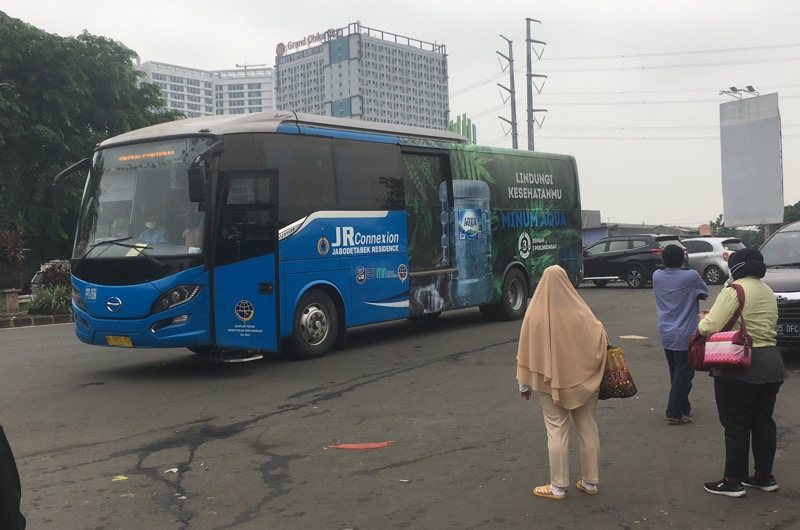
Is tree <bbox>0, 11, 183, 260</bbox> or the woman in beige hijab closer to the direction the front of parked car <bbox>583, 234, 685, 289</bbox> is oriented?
the tree

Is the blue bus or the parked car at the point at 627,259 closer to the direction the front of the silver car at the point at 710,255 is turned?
the parked car

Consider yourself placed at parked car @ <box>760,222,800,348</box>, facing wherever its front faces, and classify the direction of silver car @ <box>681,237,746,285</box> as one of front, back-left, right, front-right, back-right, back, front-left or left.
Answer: back

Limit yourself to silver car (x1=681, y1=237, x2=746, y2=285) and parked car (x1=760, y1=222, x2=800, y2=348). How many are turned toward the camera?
1

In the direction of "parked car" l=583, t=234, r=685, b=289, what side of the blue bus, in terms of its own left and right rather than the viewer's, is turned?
back

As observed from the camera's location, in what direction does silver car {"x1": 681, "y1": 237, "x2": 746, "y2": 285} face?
facing away from the viewer and to the left of the viewer

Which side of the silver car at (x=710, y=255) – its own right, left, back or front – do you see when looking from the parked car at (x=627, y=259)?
left

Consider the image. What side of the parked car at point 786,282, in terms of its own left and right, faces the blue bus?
right

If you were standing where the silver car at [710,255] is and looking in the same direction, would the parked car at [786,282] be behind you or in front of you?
behind

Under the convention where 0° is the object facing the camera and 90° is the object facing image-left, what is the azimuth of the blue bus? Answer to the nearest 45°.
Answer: approximately 45°

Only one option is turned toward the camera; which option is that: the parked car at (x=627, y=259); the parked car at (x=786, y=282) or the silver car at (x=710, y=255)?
the parked car at (x=786, y=282)

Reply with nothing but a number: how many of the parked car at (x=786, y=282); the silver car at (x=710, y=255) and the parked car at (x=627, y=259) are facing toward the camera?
1
